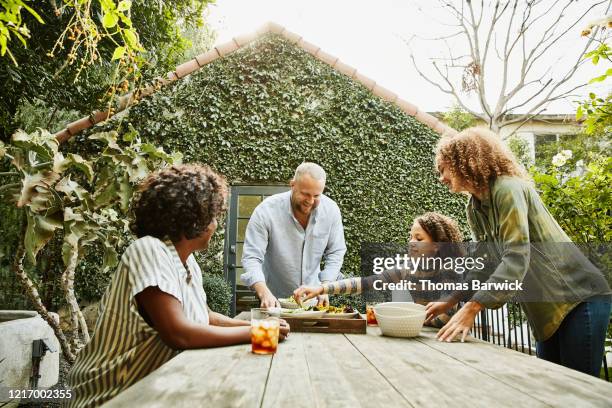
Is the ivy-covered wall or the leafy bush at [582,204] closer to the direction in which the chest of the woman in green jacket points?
the ivy-covered wall

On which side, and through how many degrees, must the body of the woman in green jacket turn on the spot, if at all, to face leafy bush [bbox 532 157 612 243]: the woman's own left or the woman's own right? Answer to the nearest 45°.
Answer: approximately 90° to the woman's own right

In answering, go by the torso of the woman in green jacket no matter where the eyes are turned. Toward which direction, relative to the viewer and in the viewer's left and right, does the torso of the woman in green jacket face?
facing to the left of the viewer

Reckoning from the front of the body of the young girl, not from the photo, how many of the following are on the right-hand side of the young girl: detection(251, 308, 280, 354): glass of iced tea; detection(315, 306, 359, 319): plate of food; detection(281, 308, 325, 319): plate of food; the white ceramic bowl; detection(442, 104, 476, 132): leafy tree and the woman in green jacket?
1

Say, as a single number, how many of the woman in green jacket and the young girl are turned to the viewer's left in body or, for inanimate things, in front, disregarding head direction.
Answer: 2

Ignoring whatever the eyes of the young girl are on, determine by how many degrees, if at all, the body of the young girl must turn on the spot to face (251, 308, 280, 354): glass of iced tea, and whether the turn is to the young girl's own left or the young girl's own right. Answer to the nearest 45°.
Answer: approximately 45° to the young girl's own left

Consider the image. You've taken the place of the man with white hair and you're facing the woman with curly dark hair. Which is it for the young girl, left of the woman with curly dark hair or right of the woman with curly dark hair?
left

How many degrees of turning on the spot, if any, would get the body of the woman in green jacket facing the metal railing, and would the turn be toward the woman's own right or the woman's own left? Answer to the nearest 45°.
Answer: approximately 90° to the woman's own right

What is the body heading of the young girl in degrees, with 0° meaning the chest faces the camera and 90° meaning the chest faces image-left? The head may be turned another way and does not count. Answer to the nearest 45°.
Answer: approximately 90°

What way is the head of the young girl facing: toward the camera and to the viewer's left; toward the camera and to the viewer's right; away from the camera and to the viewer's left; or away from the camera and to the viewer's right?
toward the camera and to the viewer's left

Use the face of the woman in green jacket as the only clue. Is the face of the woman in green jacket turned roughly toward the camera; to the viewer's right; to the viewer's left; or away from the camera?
to the viewer's left

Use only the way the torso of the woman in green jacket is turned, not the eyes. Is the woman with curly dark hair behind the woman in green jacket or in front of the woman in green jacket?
in front

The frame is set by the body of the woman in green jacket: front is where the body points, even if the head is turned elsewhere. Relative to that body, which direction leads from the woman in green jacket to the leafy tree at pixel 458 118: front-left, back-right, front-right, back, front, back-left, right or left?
right

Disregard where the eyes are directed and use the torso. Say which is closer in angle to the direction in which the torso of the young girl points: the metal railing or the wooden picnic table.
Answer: the wooden picnic table

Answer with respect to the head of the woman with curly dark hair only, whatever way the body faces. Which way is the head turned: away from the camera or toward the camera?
away from the camera

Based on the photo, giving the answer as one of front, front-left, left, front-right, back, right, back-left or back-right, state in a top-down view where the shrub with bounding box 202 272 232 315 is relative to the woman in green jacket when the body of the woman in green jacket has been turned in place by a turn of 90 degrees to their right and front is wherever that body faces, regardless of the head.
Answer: front-left

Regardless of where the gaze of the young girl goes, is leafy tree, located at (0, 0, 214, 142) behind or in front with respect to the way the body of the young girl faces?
in front

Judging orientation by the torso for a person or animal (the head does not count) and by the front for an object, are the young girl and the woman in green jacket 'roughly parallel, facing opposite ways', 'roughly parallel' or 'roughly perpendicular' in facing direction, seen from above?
roughly parallel
